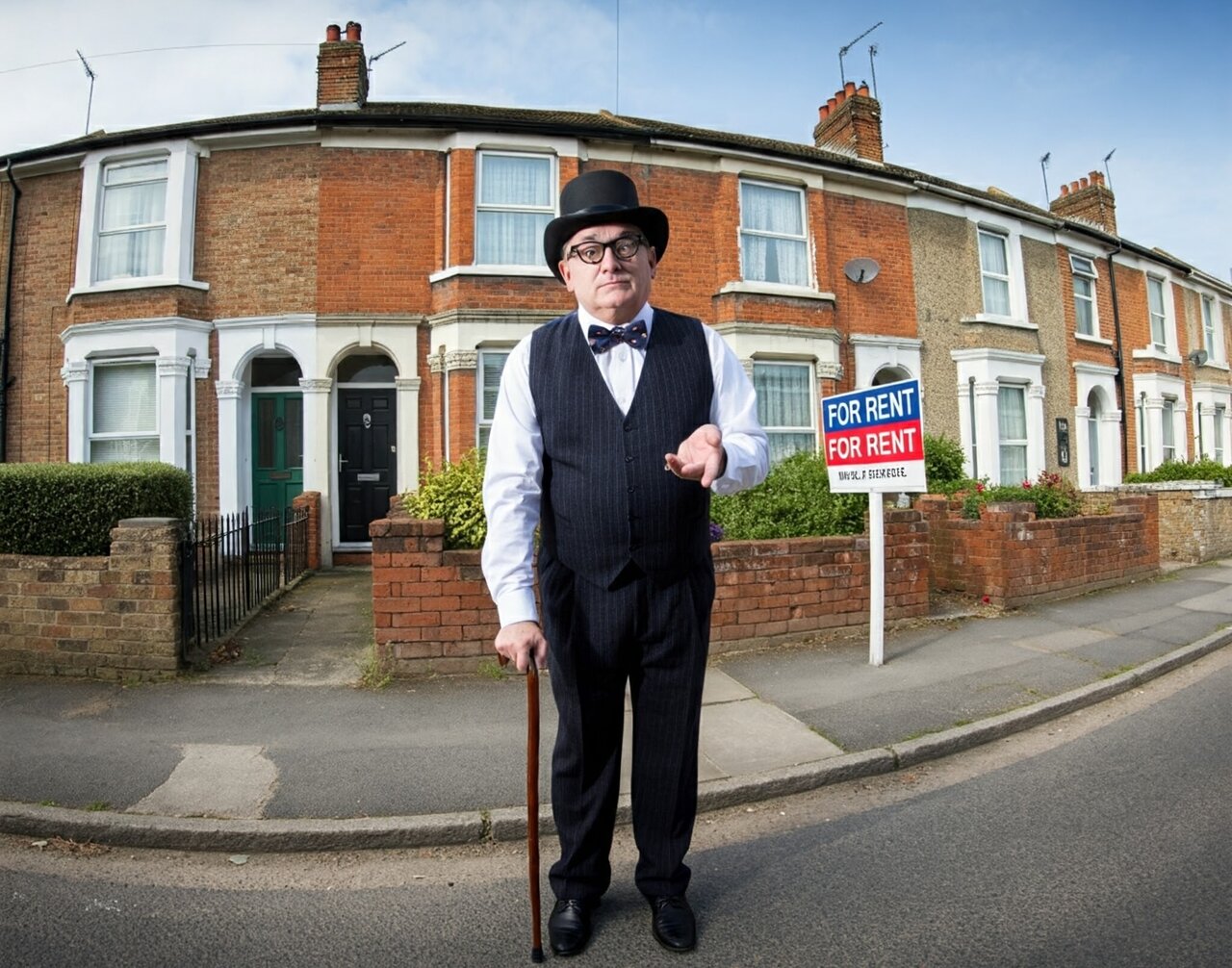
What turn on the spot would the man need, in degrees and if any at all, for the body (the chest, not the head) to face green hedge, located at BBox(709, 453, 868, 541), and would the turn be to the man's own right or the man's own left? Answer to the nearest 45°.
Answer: approximately 180°

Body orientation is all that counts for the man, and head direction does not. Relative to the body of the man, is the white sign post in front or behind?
behind

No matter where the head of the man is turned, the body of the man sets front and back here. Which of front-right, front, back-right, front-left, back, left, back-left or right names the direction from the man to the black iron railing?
back-right

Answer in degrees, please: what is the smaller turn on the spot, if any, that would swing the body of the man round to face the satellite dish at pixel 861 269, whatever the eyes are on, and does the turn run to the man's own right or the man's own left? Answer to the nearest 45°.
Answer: approximately 180°

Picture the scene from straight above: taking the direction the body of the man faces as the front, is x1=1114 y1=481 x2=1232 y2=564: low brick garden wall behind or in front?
behind

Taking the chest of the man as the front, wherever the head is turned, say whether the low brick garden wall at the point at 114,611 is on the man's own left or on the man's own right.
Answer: on the man's own right

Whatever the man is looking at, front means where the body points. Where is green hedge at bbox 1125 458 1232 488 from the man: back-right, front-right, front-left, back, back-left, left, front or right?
back-left

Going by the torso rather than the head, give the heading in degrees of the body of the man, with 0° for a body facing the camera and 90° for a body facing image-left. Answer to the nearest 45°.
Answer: approximately 0°

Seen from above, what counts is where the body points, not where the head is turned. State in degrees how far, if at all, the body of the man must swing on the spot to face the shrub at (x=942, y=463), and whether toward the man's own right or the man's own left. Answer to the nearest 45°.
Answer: approximately 135° to the man's own left

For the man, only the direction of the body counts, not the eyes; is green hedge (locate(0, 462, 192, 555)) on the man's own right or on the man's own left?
on the man's own right

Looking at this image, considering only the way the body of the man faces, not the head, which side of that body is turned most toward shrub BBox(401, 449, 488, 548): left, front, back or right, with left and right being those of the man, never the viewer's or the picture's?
back
